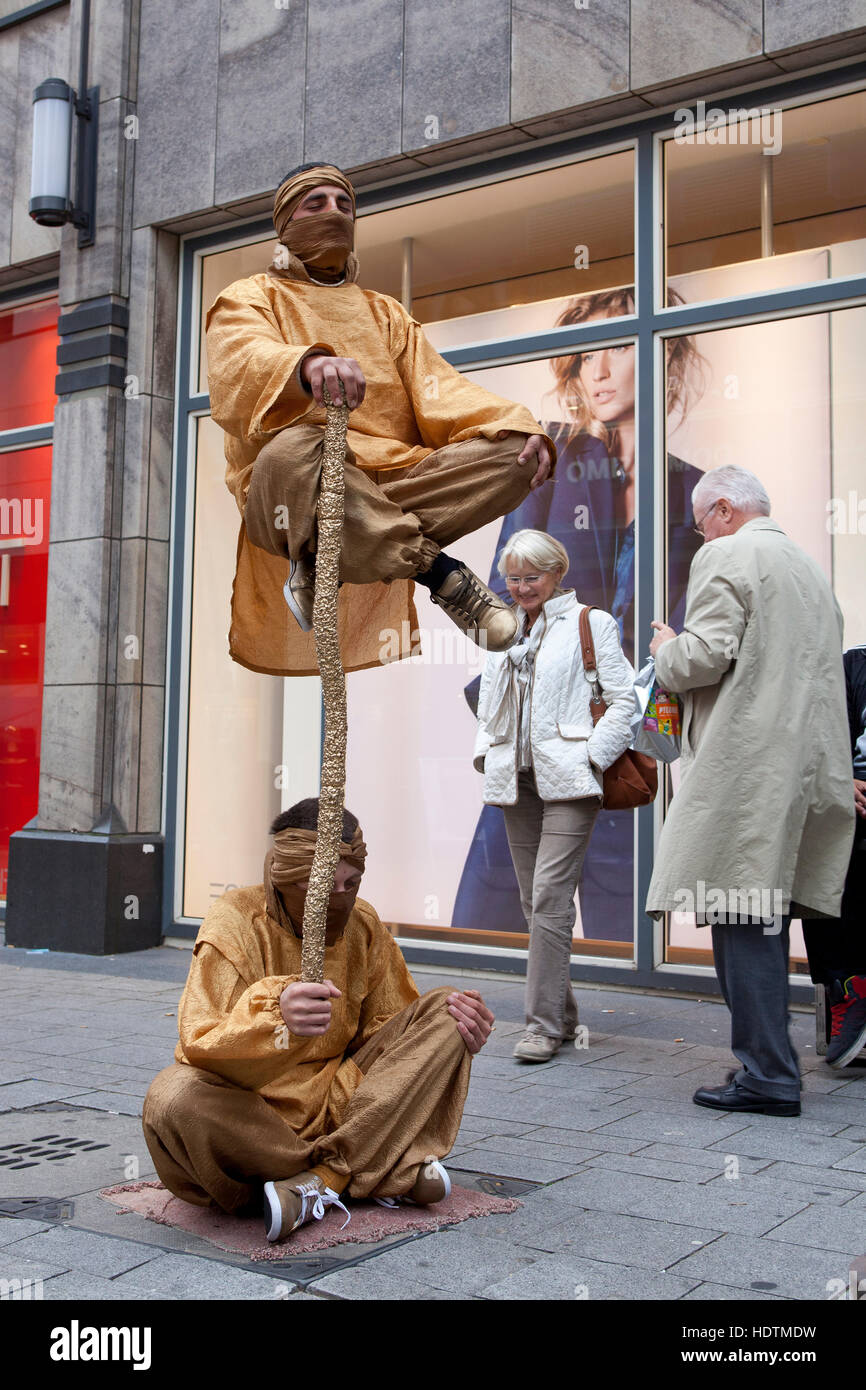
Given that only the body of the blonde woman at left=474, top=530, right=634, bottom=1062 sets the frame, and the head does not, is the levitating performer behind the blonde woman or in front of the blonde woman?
in front

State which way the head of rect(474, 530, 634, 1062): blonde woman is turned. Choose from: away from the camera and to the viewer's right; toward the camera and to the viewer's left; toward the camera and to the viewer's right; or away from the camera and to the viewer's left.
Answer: toward the camera and to the viewer's left

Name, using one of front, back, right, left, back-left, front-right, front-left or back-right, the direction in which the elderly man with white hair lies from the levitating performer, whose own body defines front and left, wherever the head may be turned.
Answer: left

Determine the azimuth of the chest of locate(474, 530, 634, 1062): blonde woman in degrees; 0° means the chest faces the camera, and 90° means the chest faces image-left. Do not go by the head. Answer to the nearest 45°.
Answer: approximately 45°

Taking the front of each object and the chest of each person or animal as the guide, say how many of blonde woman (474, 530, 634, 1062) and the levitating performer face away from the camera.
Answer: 0

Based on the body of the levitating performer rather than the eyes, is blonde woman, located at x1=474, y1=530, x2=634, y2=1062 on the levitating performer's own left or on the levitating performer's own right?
on the levitating performer's own left

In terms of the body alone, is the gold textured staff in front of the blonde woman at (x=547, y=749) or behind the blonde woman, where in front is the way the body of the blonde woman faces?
in front

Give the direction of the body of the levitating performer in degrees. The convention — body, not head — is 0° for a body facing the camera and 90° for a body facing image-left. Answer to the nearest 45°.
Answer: approximately 315°

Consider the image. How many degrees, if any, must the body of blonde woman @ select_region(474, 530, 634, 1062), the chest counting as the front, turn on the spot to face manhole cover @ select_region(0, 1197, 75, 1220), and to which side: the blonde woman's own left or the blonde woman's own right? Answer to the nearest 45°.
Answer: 0° — they already face it
